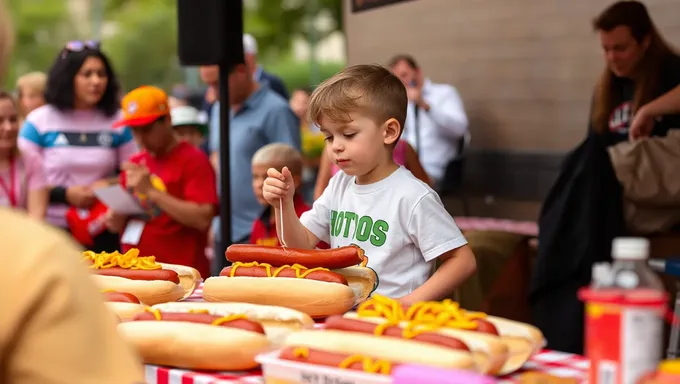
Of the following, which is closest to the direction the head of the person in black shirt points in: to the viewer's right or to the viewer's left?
to the viewer's left

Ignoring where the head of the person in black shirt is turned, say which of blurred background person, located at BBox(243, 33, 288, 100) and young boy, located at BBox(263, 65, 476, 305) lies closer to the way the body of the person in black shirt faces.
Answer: the young boy

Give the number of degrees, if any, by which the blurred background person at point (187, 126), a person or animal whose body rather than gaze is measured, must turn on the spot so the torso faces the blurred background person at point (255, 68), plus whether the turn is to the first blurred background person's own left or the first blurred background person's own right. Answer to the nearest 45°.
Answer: approximately 90° to the first blurred background person's own left

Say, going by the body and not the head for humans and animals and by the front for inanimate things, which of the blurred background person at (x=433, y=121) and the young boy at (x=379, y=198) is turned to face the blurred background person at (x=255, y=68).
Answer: the blurred background person at (x=433, y=121)

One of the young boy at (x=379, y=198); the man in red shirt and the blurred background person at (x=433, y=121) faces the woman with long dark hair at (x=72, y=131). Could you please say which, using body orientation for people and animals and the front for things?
the blurred background person

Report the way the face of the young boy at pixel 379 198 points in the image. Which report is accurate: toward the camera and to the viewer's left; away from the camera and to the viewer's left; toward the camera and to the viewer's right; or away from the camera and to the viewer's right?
toward the camera and to the viewer's left

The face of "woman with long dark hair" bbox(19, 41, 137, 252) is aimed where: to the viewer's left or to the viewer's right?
to the viewer's right

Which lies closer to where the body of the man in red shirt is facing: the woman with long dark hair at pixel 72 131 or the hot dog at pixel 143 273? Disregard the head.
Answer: the hot dog

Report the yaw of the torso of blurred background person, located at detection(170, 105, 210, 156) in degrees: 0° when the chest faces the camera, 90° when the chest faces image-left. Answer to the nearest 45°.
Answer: approximately 45°

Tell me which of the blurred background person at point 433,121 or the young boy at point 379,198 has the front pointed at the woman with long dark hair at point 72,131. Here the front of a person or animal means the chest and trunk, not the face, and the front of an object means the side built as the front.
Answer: the blurred background person

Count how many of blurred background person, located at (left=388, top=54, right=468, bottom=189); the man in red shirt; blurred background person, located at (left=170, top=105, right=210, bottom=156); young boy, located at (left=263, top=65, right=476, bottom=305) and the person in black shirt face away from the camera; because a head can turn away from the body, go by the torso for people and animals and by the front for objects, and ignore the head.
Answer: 0

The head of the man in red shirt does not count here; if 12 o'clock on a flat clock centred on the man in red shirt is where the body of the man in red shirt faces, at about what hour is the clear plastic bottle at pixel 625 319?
The clear plastic bottle is roughly at 10 o'clock from the man in red shirt.

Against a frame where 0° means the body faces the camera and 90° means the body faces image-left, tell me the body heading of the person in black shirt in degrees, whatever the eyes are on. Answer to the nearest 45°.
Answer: approximately 45°

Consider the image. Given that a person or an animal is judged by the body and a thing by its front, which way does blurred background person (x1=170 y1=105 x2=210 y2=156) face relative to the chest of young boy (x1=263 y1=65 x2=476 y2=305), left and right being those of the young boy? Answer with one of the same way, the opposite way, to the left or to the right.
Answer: the same way

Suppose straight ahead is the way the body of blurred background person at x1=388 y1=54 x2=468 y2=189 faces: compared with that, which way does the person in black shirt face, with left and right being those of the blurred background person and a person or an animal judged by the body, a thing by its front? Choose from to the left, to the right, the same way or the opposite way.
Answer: the same way

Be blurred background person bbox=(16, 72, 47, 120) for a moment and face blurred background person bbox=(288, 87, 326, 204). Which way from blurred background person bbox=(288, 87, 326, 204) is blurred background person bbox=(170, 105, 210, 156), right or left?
right

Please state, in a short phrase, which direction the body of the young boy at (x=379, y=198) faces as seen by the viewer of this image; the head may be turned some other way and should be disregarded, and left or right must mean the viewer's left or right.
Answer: facing the viewer and to the left of the viewer

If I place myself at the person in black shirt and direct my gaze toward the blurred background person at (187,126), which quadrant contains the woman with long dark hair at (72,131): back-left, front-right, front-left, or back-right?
front-left

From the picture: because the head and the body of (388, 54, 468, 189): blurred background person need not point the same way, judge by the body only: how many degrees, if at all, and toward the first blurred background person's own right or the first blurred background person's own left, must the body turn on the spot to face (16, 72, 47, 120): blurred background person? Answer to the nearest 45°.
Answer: approximately 45° to the first blurred background person's own right
